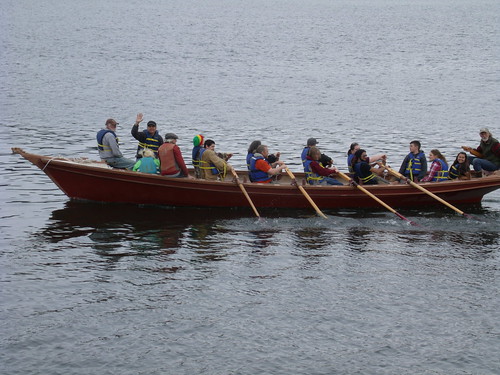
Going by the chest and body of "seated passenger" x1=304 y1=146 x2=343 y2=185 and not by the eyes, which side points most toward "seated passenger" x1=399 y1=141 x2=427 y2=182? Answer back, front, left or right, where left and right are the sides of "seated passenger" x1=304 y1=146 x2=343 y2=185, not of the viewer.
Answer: front

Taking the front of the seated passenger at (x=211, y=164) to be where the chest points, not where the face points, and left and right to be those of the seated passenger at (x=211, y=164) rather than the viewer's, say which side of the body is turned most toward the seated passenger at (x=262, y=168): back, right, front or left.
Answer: front

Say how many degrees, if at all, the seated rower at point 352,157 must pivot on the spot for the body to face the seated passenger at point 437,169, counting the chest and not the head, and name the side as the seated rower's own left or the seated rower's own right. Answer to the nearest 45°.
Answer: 0° — they already face them

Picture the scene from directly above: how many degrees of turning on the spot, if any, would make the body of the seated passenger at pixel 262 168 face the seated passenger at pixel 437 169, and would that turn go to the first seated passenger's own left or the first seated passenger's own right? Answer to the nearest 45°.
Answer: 0° — they already face them

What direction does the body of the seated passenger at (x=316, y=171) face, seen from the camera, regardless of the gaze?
to the viewer's right

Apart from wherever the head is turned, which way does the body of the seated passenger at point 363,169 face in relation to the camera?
to the viewer's right

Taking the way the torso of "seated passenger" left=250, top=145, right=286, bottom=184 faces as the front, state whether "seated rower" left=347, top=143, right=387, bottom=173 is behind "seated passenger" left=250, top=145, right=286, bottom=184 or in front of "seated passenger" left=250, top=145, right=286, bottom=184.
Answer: in front

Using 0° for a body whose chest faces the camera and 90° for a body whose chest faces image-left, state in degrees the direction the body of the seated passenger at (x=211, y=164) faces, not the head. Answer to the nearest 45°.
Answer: approximately 270°

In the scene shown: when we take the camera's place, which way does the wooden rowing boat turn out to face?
facing to the left of the viewer
